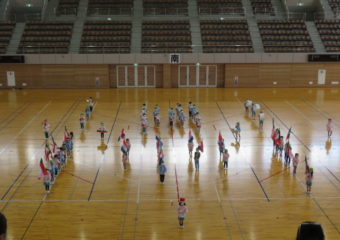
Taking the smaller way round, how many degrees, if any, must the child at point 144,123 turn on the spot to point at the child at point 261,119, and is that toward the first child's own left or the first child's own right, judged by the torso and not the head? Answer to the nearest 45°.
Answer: approximately 90° to the first child's own left

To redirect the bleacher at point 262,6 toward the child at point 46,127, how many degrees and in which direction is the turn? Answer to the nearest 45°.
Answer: approximately 45° to its right

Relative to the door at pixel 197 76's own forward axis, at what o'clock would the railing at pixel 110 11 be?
The railing is roughly at 4 o'clock from the door.

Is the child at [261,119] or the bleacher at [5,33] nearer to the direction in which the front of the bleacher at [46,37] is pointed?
the child

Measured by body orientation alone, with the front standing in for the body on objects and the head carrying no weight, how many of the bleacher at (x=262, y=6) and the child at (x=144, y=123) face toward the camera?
2

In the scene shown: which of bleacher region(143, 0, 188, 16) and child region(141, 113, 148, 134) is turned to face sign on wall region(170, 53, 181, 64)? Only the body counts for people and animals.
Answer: the bleacher

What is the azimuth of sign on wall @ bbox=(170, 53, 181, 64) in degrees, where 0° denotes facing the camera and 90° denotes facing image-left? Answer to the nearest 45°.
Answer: approximately 0°

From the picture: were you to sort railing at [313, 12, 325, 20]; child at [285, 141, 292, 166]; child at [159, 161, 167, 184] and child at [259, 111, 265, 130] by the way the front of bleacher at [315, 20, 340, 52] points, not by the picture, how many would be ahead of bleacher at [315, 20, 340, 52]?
3

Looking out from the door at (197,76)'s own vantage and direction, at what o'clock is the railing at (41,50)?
The railing is roughly at 3 o'clock from the door.

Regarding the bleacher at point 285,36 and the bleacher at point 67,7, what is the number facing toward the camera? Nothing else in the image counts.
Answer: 2

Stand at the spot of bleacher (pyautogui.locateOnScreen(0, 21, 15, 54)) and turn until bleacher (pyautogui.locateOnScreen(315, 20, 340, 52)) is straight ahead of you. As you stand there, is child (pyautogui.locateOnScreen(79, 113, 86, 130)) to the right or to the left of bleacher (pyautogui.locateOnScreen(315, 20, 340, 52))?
right

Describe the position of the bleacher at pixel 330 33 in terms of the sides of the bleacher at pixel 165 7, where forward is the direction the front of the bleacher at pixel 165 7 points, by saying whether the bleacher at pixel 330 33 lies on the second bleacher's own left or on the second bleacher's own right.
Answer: on the second bleacher's own left

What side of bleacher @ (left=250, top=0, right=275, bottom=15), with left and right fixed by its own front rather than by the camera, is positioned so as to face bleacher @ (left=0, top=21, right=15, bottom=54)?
right

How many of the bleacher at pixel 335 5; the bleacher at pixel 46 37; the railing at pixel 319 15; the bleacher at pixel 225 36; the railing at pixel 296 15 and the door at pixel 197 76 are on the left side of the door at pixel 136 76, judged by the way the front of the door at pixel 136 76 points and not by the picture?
5

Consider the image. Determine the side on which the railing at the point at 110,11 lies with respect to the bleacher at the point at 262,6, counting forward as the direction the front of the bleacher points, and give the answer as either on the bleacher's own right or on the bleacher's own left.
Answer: on the bleacher's own right
